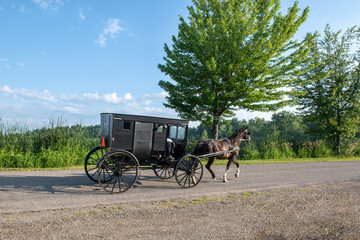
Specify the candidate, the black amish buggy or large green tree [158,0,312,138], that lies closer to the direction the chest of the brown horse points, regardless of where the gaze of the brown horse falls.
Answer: the large green tree

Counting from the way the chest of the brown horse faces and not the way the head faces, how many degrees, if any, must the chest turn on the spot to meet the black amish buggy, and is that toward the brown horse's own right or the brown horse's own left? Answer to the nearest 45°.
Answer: approximately 135° to the brown horse's own right

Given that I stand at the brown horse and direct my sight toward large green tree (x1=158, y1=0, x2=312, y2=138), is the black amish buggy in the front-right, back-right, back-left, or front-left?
back-left

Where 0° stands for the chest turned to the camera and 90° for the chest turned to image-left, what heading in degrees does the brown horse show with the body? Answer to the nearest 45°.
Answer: approximately 270°

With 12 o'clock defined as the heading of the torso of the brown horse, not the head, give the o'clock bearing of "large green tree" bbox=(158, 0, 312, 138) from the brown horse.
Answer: The large green tree is roughly at 9 o'clock from the brown horse.

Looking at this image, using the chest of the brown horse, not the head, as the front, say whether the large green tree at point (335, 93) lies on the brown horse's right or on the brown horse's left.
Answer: on the brown horse's left

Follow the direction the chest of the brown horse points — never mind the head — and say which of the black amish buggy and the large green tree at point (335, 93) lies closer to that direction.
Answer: the large green tree
